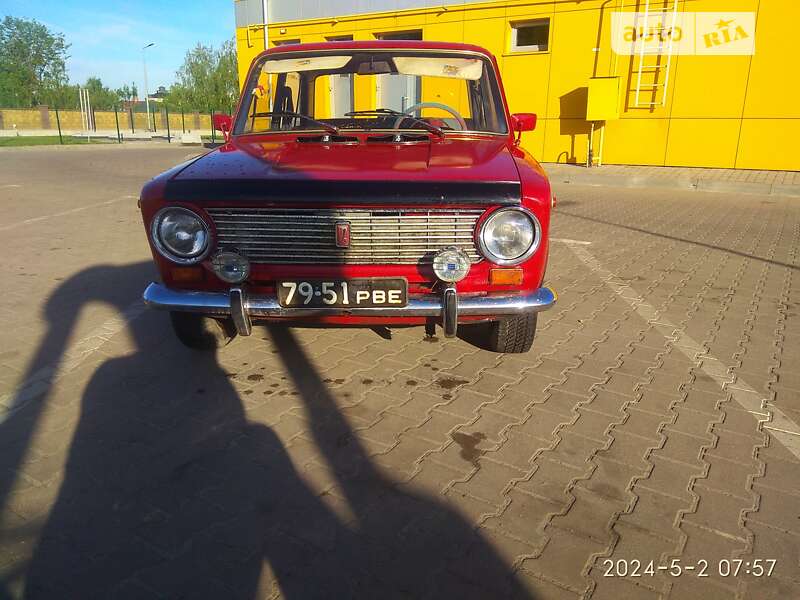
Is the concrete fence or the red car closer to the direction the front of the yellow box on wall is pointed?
the red car

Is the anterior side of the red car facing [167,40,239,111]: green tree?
no

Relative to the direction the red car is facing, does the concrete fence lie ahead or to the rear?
to the rear

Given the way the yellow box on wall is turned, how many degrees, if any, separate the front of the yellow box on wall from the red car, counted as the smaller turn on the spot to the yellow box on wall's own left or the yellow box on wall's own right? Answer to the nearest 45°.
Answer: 0° — it already faces it

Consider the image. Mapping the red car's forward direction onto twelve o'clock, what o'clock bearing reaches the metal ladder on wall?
The metal ladder on wall is roughly at 7 o'clock from the red car.

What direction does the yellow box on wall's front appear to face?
toward the camera

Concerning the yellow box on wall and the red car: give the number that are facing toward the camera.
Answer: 2

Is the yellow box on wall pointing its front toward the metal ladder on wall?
no

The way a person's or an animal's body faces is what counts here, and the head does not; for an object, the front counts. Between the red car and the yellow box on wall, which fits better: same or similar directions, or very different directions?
same or similar directions

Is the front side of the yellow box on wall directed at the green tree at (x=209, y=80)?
no

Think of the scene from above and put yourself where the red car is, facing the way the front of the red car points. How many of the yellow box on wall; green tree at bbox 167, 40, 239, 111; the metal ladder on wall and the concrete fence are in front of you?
0

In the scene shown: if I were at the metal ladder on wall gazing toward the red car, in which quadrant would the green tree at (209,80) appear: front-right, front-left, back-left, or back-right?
back-right

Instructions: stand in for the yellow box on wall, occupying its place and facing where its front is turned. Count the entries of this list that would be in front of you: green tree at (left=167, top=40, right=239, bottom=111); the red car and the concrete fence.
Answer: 1
